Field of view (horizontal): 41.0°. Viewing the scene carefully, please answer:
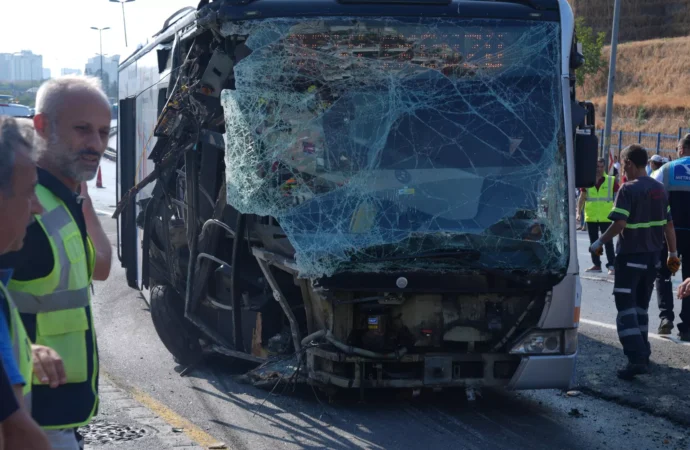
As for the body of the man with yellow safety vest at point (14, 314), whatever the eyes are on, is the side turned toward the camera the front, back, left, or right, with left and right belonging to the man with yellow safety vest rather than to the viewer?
right

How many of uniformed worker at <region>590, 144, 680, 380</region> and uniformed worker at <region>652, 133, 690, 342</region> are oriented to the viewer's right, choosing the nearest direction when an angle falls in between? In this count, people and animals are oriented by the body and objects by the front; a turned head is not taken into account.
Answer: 0

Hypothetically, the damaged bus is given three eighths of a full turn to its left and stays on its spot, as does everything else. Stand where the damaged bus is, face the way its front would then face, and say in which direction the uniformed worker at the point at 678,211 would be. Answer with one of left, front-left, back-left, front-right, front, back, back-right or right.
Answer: right

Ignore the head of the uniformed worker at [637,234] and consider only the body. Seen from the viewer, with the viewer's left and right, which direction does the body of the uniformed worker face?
facing away from the viewer and to the left of the viewer

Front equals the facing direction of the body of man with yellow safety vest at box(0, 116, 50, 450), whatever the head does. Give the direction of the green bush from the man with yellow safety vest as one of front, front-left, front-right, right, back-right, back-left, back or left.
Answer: front-left

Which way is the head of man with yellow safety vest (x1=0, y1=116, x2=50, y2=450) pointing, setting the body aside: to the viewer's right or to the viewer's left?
to the viewer's right

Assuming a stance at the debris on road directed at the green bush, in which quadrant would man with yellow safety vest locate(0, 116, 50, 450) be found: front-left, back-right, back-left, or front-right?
back-left

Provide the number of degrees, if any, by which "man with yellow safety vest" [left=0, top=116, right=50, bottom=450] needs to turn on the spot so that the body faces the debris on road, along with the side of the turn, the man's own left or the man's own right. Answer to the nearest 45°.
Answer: approximately 45° to the man's own left

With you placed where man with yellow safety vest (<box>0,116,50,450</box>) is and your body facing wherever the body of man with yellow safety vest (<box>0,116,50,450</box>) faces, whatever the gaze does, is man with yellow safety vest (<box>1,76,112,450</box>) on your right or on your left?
on your left

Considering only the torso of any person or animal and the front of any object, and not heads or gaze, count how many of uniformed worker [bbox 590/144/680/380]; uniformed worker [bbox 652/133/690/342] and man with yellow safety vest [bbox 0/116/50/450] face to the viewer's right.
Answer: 1
